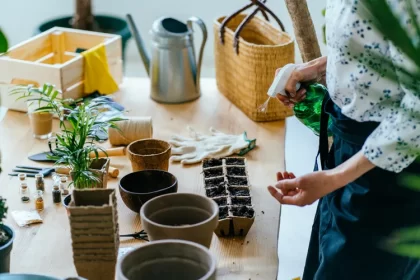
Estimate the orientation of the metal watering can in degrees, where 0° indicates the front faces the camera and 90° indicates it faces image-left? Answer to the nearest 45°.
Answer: approximately 90°

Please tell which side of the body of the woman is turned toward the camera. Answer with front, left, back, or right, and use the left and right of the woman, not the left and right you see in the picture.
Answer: left

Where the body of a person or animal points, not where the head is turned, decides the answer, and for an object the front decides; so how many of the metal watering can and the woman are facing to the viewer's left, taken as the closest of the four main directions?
2

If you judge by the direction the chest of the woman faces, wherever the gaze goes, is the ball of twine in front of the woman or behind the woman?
in front

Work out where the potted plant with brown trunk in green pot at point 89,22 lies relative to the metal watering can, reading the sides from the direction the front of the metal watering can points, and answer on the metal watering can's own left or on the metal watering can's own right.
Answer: on the metal watering can's own right

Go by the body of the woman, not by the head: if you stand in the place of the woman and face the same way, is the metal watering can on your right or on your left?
on your right

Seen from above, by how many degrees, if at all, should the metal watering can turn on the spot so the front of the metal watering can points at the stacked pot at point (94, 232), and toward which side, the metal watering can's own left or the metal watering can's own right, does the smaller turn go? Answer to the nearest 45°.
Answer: approximately 90° to the metal watering can's own left

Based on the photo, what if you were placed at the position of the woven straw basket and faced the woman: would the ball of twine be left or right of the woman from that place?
right

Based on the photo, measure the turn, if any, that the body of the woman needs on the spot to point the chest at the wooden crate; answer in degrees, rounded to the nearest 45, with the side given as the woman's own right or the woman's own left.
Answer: approximately 45° to the woman's own right

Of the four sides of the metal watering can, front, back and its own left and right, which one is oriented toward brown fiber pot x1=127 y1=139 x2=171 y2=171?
left

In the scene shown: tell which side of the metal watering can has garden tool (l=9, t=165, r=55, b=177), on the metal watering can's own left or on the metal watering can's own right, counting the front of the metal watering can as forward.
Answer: on the metal watering can's own left

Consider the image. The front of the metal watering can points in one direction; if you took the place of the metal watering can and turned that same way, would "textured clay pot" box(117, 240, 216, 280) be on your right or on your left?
on your left

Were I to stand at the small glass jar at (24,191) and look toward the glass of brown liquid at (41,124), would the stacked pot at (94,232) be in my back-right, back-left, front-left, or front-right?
back-right

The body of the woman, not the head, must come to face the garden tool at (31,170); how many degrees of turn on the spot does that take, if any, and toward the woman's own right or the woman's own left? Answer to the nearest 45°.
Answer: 0° — they already face it
